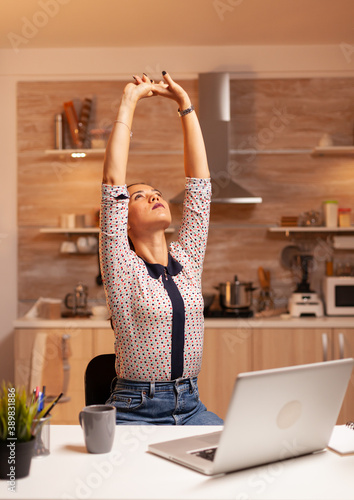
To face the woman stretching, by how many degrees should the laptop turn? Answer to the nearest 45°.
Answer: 0° — it already faces them

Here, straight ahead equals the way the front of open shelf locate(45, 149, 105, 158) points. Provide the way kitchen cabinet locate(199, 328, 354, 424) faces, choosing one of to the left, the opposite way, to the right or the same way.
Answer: the same way

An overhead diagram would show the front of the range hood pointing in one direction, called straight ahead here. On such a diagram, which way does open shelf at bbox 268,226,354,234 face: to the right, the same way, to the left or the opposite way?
the same way

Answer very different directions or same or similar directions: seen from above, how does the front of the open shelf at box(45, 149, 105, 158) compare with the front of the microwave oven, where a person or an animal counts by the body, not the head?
same or similar directions

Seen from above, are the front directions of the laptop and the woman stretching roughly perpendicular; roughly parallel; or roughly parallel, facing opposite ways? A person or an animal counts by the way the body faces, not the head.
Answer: roughly parallel, facing opposite ways

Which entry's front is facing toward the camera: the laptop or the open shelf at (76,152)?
the open shelf

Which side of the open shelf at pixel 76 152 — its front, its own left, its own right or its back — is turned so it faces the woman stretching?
front

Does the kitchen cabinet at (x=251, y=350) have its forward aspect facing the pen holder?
yes

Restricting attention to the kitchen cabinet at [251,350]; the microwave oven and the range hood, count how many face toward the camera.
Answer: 3

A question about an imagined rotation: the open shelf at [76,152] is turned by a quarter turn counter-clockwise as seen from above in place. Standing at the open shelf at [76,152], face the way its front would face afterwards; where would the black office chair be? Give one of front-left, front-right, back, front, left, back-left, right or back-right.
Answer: right

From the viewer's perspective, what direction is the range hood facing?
toward the camera

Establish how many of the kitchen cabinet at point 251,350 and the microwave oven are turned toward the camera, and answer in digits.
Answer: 2

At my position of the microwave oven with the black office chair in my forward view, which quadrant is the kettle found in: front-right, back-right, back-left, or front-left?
front-right

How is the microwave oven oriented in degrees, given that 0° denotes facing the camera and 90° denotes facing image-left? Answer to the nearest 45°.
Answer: approximately 0°

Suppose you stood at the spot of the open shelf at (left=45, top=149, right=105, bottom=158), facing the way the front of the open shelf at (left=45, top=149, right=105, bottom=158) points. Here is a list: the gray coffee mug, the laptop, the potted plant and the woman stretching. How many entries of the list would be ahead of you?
4

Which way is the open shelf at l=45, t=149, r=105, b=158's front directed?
toward the camera
